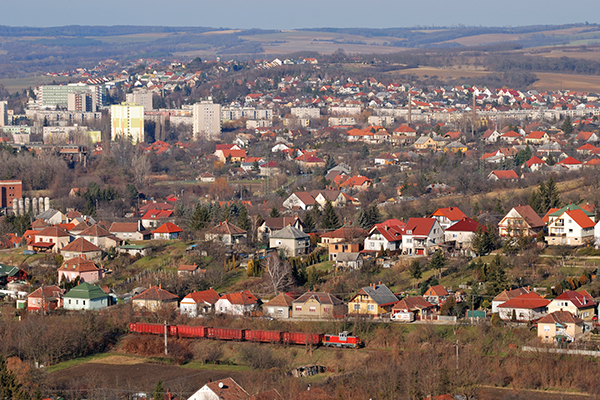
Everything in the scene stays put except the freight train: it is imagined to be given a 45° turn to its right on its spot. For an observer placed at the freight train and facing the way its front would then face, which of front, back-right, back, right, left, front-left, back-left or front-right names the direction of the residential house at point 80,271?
back

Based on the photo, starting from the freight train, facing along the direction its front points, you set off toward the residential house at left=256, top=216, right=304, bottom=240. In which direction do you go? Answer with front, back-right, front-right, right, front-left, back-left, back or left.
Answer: left

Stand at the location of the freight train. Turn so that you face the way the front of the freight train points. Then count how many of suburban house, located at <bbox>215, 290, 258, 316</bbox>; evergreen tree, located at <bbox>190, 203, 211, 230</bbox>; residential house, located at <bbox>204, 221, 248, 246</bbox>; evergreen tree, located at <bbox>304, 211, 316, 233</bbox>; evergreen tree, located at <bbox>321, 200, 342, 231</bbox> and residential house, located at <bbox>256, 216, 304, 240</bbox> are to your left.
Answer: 6

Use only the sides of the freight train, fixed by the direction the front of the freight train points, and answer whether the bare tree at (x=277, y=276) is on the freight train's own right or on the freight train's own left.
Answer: on the freight train's own left

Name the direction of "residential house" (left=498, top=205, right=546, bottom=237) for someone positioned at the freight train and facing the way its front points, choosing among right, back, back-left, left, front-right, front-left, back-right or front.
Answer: front-left

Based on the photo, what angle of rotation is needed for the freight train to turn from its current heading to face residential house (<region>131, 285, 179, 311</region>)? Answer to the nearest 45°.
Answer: approximately 135° to its left

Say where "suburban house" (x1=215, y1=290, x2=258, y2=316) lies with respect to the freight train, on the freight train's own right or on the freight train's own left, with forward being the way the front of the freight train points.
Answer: on the freight train's own left

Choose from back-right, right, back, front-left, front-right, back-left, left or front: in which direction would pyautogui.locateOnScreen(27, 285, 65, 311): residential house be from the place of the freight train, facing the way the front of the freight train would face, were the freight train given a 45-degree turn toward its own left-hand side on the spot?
left

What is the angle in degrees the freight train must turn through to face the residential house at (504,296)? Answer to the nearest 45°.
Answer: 0° — it already faces it

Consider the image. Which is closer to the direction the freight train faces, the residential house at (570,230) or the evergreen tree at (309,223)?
the residential house

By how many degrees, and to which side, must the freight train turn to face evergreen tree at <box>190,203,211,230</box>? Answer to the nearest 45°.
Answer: approximately 90° to its left

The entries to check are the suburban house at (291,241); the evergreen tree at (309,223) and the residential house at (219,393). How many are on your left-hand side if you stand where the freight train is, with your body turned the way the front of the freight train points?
2

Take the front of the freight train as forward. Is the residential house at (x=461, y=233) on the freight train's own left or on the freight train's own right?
on the freight train's own left

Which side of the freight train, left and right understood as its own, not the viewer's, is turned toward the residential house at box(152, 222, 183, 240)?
left

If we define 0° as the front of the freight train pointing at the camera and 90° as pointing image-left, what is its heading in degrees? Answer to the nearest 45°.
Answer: approximately 270°

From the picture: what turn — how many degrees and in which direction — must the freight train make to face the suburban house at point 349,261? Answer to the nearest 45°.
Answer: approximately 45° to its left

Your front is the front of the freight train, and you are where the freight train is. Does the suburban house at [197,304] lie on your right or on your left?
on your left
